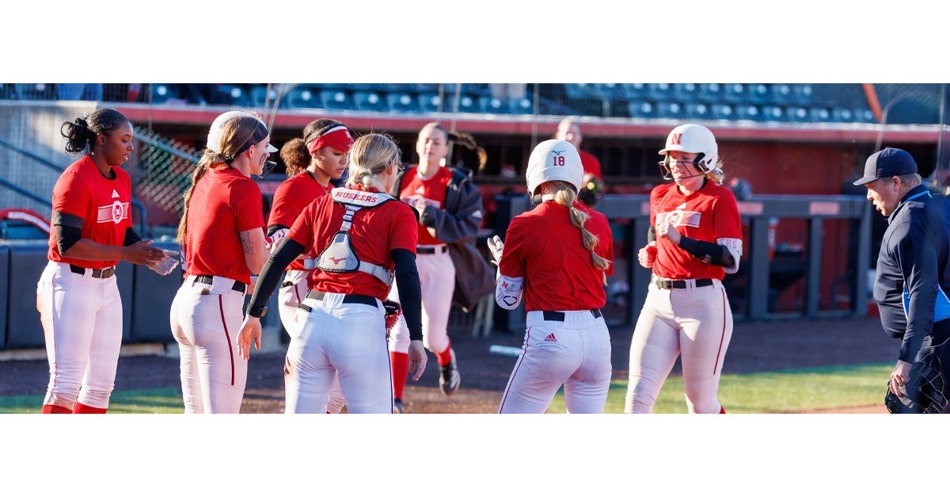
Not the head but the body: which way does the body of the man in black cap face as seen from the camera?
to the viewer's left

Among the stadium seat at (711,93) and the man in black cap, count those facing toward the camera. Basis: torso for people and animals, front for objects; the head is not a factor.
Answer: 1

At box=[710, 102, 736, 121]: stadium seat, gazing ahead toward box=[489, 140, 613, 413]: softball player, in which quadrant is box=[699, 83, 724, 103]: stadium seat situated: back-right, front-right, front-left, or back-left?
back-right

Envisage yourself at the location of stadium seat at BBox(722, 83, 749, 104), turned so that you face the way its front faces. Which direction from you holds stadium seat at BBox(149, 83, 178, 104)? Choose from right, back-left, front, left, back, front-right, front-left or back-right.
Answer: front-right

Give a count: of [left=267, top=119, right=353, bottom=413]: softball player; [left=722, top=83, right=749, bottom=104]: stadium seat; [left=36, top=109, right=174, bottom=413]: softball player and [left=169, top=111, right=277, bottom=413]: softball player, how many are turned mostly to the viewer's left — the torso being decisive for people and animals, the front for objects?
0

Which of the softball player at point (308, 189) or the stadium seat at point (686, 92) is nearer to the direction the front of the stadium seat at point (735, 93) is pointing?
the softball player

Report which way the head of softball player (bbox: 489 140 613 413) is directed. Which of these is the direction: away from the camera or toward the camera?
away from the camera

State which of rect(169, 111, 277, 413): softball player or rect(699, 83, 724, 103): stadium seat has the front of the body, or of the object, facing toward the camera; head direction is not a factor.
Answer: the stadium seat

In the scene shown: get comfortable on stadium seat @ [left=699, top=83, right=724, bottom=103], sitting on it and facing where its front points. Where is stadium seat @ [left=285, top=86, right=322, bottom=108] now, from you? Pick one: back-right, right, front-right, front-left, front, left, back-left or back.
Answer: front-right

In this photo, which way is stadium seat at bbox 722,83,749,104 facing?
toward the camera

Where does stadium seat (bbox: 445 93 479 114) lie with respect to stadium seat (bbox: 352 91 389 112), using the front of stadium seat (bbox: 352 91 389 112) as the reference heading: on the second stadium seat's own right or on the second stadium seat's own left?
on the second stadium seat's own left

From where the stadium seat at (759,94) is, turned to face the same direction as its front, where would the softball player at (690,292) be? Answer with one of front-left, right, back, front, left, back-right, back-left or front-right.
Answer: front

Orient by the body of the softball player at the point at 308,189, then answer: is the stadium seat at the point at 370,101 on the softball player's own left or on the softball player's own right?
on the softball player's own left

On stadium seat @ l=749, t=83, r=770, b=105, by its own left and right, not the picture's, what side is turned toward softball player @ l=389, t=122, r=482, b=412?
front

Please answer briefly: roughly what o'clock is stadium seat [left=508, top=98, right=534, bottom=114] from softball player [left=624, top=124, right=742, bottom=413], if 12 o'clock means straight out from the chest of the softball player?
The stadium seat is roughly at 4 o'clock from the softball player.

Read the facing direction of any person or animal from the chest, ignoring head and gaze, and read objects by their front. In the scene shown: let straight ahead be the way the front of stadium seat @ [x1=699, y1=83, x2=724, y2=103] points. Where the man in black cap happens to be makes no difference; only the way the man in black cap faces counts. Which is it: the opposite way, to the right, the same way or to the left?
to the right

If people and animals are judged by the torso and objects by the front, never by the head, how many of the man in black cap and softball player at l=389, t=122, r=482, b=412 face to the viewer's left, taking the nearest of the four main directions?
1

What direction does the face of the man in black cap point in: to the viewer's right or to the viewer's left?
to the viewer's left

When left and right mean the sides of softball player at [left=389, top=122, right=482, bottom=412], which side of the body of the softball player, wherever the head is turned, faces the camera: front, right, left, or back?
front
